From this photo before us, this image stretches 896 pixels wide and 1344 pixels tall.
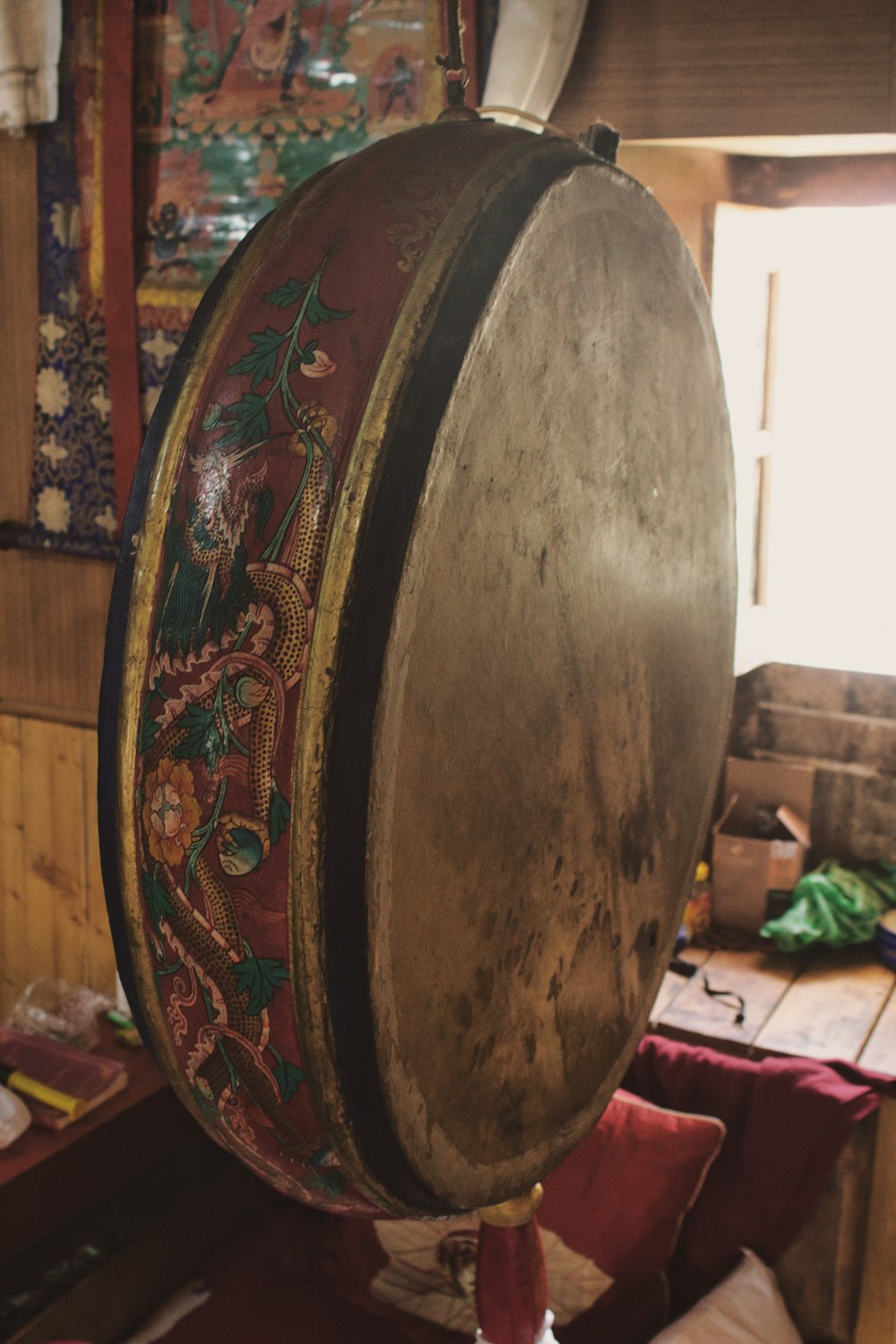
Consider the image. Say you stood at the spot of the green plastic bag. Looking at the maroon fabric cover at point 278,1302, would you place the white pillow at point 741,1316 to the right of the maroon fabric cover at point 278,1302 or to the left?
left

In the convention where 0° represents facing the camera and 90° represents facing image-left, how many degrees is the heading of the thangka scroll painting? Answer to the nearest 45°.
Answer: approximately 0°

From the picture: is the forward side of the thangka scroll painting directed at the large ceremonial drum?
yes

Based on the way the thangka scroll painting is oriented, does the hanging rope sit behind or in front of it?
in front
